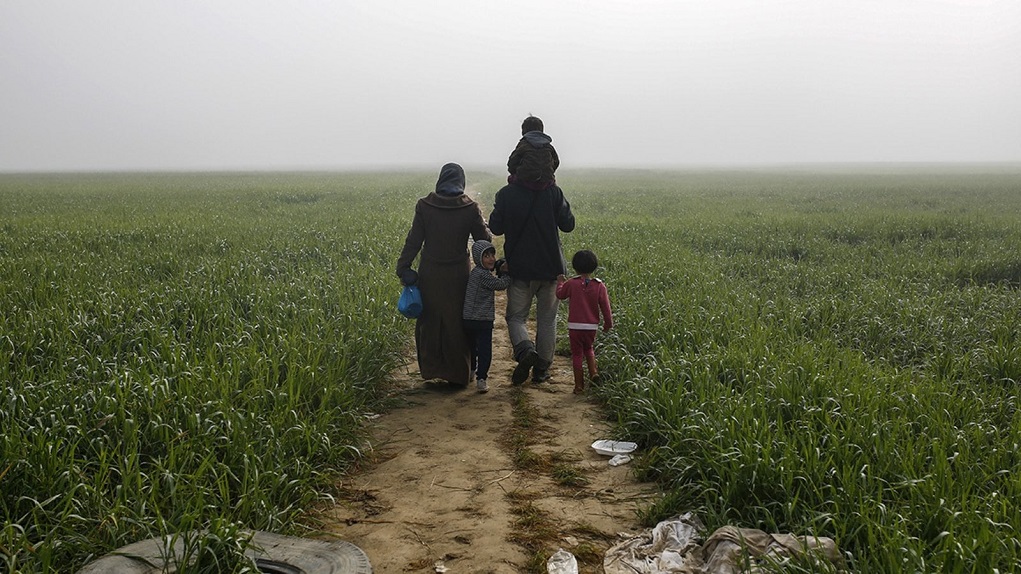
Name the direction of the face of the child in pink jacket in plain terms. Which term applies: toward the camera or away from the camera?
away from the camera

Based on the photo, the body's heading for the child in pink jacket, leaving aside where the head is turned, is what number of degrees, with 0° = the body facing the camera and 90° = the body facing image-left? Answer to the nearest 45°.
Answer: approximately 180°

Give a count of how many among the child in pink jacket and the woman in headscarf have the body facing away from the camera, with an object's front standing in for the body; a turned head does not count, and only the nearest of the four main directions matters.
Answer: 2

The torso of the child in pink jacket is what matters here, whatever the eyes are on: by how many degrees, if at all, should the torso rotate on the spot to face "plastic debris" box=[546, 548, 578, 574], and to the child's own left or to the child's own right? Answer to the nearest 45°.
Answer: approximately 180°

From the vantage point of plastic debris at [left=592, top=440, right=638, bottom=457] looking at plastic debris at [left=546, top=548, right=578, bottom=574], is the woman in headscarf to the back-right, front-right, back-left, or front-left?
back-right

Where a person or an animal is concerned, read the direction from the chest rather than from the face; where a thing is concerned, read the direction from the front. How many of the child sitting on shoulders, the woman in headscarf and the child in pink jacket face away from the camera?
3

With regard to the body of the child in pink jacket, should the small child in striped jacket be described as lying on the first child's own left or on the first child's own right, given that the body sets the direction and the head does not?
on the first child's own left

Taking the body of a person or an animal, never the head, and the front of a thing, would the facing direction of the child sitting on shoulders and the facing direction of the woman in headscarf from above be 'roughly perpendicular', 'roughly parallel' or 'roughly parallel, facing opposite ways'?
roughly parallel

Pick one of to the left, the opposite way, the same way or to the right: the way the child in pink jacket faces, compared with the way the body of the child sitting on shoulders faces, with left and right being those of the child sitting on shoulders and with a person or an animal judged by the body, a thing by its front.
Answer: the same way

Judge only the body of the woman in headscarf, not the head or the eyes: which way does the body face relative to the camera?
away from the camera

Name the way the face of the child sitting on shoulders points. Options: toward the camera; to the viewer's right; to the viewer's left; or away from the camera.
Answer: away from the camera

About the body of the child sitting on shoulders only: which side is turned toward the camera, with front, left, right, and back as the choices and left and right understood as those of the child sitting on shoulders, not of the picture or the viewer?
back

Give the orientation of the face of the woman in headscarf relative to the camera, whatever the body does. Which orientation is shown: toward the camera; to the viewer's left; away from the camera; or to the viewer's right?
away from the camera

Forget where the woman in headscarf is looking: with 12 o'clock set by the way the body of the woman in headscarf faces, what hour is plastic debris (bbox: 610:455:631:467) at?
The plastic debris is roughly at 5 o'clock from the woman in headscarf.

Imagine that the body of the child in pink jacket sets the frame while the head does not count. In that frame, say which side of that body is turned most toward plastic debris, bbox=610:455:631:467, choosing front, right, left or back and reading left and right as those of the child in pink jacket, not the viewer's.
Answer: back
